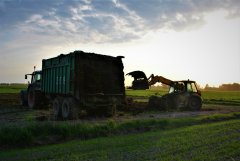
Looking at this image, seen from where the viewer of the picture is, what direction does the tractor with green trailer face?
facing away from the viewer and to the left of the viewer

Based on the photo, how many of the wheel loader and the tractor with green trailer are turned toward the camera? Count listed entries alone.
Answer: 0

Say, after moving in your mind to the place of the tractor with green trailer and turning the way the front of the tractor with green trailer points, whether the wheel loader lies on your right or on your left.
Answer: on your right

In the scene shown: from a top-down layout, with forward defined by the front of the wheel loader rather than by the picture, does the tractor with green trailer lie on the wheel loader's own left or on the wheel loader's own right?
on the wheel loader's own left

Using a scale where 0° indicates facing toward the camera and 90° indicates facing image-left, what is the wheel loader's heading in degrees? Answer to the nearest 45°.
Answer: approximately 90°

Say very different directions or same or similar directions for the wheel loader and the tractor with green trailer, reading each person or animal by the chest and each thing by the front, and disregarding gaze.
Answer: same or similar directions
